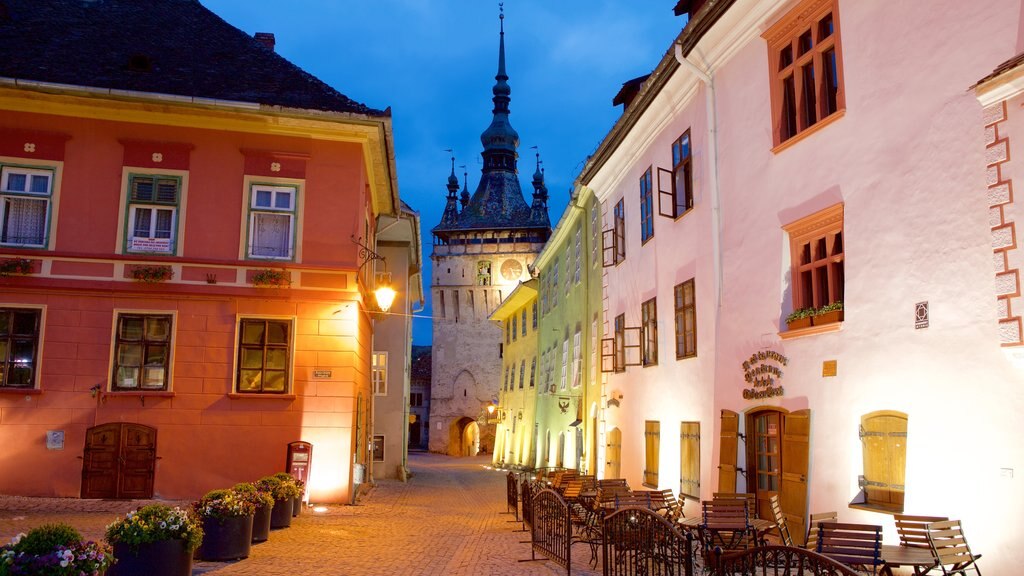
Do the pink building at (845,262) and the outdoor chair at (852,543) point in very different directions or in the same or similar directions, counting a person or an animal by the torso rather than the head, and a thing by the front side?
very different directions

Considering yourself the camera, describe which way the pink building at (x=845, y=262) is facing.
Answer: facing the viewer and to the left of the viewer

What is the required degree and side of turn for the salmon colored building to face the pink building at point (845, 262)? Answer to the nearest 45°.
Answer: approximately 45° to its left

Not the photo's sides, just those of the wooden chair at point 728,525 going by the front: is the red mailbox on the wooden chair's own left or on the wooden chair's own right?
on the wooden chair's own left

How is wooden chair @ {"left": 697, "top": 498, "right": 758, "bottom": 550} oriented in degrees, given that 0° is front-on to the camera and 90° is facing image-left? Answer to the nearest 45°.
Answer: approximately 180°

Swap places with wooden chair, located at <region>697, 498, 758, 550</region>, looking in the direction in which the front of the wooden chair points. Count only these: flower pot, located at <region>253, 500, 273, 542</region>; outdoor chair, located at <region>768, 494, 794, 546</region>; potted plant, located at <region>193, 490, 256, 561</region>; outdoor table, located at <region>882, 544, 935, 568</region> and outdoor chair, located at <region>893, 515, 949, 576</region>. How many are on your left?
2

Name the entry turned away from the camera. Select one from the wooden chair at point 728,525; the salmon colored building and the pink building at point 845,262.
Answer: the wooden chair

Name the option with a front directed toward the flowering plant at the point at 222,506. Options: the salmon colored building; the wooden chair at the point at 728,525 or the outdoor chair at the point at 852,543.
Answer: the salmon colored building

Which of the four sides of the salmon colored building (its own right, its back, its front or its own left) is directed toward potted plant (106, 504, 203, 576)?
front

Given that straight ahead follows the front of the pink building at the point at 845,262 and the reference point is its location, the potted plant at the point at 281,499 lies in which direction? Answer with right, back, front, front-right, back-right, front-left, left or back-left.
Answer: front-right

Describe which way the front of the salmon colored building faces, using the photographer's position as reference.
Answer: facing the viewer

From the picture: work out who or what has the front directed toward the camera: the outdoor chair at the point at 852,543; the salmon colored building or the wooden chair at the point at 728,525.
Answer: the salmon colored building

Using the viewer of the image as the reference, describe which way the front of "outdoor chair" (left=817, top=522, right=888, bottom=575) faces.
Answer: facing away from the viewer and to the right of the viewer

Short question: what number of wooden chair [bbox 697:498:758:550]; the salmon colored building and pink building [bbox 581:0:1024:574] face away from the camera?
1

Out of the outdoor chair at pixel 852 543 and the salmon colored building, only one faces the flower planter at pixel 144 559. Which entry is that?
the salmon colored building

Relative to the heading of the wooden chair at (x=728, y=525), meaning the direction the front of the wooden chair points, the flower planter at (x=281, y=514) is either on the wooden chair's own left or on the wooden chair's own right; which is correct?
on the wooden chair's own left

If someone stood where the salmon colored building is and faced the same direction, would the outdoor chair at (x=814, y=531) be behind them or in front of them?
in front
